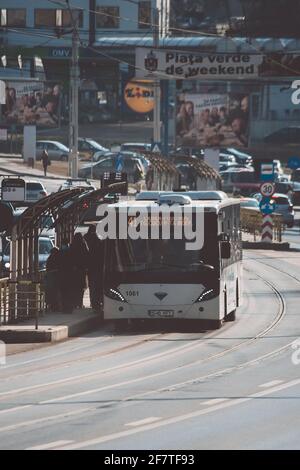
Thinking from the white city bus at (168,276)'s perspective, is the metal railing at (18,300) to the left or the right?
on its right

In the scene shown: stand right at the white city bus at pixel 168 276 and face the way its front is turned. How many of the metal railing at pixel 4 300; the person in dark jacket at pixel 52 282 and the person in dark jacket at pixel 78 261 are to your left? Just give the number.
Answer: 0

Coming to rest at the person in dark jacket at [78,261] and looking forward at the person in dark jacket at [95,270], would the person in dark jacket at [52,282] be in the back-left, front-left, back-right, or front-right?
back-right

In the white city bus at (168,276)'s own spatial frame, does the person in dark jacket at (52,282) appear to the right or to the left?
on its right

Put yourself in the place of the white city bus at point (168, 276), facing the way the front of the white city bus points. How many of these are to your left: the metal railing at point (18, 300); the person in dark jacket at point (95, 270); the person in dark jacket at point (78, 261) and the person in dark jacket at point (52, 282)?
0

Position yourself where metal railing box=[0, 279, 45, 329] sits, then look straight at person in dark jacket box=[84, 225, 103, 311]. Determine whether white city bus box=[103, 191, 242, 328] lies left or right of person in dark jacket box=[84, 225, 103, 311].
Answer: right

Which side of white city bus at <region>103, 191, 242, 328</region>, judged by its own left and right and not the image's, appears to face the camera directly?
front

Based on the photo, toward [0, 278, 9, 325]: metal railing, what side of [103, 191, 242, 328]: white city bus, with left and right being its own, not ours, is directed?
right

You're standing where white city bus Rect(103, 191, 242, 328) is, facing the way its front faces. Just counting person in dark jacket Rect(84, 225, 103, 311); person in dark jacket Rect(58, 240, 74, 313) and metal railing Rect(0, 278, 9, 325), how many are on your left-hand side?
0
